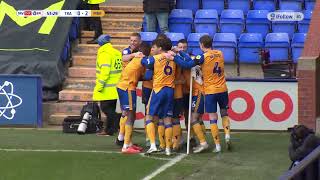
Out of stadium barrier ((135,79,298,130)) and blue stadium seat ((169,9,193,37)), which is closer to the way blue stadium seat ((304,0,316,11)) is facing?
the stadium barrier

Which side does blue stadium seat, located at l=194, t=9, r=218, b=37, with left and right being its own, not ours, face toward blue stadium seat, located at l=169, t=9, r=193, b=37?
right

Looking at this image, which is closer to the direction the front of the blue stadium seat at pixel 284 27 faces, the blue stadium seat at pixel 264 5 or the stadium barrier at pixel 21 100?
the stadium barrier

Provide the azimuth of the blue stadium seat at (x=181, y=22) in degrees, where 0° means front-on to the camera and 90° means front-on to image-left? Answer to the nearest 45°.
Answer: approximately 0°

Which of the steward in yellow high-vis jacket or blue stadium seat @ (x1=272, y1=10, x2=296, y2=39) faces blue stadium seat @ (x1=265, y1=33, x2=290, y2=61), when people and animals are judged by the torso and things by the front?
blue stadium seat @ (x1=272, y1=10, x2=296, y2=39)

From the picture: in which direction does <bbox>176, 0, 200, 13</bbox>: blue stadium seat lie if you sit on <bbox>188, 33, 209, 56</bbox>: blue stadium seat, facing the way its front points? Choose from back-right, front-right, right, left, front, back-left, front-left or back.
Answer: back

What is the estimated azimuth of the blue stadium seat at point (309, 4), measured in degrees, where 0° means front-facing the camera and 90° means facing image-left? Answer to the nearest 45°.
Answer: approximately 0°
